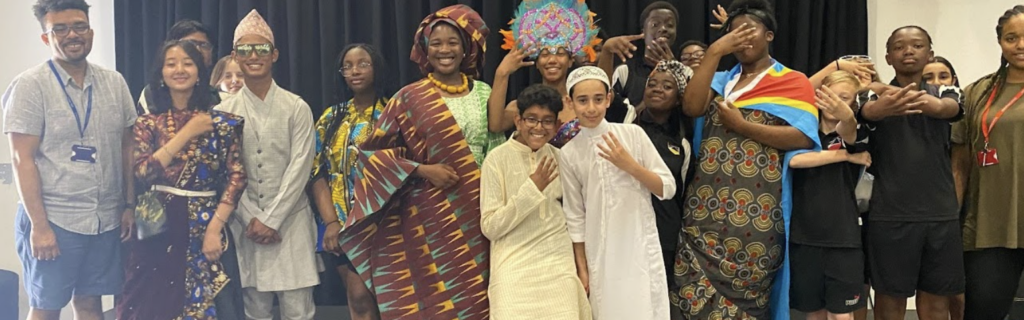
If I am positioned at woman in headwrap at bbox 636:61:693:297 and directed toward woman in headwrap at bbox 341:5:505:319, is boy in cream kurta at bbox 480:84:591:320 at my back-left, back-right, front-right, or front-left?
front-left

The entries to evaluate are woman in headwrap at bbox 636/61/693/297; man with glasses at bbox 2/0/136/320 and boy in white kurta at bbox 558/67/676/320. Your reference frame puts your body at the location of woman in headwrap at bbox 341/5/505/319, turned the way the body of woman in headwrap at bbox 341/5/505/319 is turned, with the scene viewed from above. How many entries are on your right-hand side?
1

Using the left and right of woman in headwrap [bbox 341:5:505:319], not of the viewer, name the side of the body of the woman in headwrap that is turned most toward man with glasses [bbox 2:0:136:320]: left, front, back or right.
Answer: right

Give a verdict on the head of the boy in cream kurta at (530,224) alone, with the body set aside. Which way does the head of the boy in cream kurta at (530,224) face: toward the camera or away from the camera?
toward the camera

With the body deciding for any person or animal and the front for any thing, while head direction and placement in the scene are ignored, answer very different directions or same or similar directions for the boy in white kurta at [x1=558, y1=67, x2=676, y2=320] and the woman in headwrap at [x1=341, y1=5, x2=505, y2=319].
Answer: same or similar directions

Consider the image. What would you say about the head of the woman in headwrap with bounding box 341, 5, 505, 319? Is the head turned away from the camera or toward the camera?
toward the camera

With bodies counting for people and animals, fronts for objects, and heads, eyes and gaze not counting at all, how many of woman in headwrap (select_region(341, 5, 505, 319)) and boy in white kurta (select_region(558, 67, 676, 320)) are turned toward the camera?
2

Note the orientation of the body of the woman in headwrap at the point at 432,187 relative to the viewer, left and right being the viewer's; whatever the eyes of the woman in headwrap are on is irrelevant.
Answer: facing the viewer

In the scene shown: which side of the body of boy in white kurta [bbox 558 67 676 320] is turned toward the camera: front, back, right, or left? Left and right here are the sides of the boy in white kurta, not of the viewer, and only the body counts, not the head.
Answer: front

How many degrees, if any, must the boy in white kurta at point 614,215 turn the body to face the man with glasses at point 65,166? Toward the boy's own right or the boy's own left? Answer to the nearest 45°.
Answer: approximately 90° to the boy's own right

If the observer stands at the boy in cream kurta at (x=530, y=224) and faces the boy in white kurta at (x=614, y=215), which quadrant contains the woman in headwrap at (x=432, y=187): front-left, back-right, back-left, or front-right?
back-left

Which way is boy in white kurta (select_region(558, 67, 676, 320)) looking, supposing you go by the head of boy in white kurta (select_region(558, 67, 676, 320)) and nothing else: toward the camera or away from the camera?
toward the camera

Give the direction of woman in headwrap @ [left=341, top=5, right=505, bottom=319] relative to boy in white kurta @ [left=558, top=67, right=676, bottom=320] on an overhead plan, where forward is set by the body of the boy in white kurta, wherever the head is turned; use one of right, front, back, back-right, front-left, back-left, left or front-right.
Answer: right
